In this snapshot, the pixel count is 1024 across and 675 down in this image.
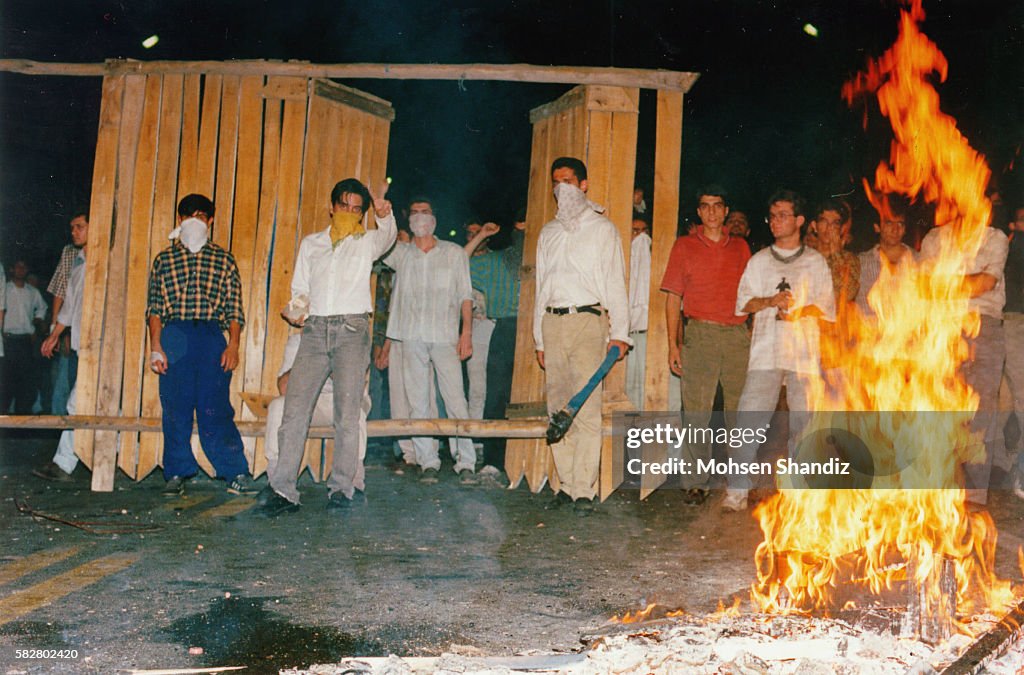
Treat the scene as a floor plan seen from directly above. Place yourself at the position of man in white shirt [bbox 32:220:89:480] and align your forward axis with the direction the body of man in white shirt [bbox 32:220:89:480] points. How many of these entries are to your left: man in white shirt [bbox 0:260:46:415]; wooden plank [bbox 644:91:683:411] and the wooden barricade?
2

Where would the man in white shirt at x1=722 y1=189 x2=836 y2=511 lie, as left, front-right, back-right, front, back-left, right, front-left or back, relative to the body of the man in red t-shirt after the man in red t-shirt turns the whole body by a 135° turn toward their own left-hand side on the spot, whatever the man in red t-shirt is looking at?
right

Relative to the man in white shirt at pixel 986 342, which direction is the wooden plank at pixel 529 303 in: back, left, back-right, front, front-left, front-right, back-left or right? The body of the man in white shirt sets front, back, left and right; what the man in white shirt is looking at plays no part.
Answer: front-right

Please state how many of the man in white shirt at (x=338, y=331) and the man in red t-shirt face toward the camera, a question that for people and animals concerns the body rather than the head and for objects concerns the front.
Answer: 2

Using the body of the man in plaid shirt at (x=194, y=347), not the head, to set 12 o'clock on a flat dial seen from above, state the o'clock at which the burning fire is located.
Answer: The burning fire is roughly at 10 o'clock from the man in plaid shirt.

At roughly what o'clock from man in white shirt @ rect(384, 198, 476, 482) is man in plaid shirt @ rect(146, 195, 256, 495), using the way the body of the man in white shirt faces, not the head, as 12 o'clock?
The man in plaid shirt is roughly at 2 o'clock from the man in white shirt.

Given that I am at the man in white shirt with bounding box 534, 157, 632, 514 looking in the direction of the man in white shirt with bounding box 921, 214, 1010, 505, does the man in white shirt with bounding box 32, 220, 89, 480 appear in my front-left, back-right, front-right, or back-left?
back-left

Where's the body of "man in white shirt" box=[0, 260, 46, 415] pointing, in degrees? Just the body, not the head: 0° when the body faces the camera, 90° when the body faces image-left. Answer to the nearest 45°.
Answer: approximately 0°

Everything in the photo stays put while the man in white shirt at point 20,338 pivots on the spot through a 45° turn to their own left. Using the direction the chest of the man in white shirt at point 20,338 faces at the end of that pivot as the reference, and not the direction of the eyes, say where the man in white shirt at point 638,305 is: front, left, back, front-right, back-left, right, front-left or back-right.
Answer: front
